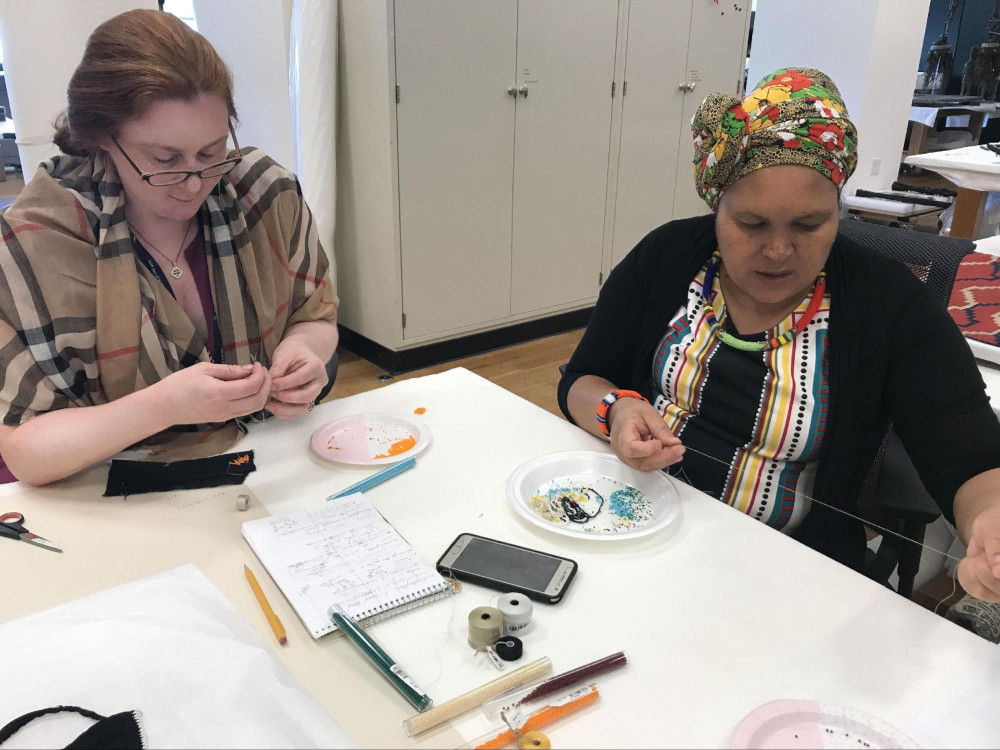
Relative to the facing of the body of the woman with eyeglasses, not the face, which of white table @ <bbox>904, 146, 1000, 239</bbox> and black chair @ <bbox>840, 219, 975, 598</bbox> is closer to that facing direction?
the black chair

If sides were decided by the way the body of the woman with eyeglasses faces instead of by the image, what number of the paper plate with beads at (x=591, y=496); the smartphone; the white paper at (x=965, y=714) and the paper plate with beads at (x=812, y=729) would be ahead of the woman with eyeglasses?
4

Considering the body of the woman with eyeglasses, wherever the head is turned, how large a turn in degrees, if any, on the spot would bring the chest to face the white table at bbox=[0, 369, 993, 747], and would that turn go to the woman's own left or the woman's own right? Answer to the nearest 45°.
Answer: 0° — they already face it

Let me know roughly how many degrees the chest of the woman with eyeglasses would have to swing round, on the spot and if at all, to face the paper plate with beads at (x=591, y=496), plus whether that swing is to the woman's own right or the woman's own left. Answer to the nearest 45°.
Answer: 0° — they already face it

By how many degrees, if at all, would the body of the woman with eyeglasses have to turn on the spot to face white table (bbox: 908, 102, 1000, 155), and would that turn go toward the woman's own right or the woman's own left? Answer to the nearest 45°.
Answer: approximately 90° to the woman's own left

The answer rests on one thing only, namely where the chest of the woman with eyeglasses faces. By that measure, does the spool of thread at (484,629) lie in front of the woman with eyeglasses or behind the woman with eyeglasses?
in front

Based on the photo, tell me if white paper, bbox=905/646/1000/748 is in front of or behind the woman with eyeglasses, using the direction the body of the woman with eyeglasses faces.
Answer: in front

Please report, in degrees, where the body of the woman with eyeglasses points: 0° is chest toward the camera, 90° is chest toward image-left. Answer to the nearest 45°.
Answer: approximately 315°
